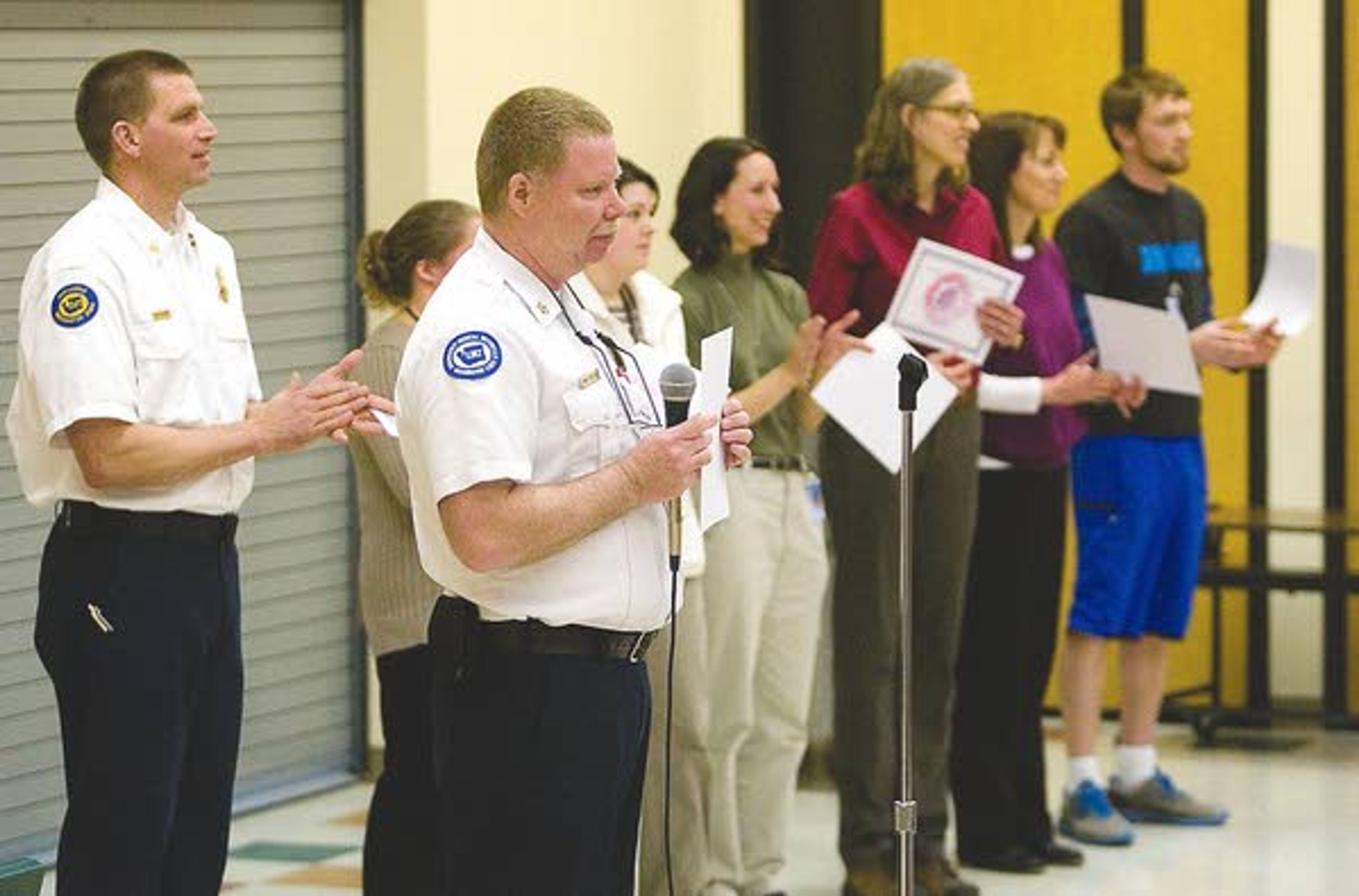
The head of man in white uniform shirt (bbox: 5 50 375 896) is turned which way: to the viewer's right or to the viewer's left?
to the viewer's right

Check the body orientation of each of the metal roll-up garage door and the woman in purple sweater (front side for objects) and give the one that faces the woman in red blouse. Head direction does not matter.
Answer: the metal roll-up garage door

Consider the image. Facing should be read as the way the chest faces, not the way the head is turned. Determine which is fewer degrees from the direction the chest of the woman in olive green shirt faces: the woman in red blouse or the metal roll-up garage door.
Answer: the woman in red blouse

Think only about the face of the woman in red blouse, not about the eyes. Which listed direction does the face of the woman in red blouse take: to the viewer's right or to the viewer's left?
to the viewer's right

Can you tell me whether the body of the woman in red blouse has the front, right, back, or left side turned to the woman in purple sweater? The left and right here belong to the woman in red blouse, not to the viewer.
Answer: left

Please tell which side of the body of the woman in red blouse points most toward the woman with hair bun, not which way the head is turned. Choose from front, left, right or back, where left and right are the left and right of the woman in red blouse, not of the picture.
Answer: right

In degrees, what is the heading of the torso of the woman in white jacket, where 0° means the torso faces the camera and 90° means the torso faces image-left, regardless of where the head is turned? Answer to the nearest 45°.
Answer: approximately 315°

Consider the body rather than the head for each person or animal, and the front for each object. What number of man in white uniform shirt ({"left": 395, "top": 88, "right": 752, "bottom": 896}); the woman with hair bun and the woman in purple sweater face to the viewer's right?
3

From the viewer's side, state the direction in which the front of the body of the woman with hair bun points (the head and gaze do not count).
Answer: to the viewer's right

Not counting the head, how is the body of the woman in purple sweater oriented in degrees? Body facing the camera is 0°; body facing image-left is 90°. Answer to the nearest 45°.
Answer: approximately 270°

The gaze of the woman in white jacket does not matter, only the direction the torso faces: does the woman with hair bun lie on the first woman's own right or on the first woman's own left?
on the first woman's own right

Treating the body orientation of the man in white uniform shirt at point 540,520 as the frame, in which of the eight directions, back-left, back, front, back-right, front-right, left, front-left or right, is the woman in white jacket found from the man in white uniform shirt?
left
